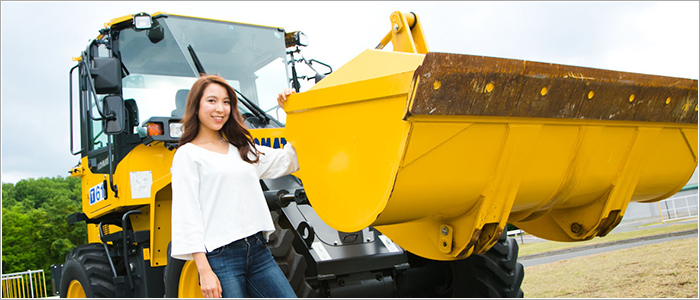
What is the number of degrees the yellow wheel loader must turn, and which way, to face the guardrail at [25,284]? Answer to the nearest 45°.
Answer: approximately 180°

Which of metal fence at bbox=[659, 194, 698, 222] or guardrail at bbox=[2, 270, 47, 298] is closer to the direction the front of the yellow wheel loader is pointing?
the metal fence

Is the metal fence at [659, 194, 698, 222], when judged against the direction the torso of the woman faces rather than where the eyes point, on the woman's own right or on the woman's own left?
on the woman's own left

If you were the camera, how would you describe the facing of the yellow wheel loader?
facing the viewer and to the right of the viewer

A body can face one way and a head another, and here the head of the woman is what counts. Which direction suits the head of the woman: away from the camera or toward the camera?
toward the camera
